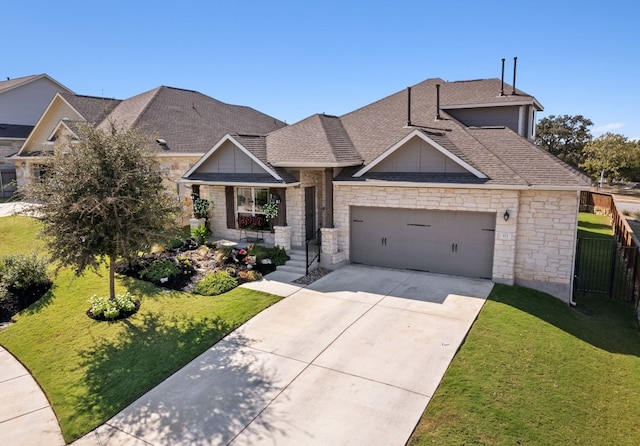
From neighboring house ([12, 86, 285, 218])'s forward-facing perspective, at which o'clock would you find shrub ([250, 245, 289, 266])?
The shrub is roughly at 10 o'clock from the neighboring house.

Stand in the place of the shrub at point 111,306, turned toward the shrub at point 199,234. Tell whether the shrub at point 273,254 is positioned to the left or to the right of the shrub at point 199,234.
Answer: right

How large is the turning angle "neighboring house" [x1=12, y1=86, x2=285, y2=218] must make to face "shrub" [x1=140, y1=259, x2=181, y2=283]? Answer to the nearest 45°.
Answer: approximately 45° to its left

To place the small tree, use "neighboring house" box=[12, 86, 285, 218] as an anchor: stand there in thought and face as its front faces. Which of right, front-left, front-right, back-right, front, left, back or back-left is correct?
front-left

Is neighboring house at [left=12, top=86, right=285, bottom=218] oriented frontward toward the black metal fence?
no

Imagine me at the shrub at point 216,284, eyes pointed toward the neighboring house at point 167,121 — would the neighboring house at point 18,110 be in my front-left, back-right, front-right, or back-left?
front-left

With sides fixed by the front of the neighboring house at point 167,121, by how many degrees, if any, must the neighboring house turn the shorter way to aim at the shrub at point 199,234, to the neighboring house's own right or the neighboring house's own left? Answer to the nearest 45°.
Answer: approximately 45° to the neighboring house's own left

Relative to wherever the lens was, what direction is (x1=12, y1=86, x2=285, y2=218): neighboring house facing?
facing the viewer and to the left of the viewer

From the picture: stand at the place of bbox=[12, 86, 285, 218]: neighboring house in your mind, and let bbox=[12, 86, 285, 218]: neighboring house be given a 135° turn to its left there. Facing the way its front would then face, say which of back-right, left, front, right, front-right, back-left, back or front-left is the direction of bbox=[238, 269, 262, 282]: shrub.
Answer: right

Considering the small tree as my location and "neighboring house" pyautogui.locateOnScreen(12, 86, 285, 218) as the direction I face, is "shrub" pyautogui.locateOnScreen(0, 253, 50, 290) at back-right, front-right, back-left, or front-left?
front-left

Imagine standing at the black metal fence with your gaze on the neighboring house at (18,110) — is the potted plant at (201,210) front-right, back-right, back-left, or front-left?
front-left

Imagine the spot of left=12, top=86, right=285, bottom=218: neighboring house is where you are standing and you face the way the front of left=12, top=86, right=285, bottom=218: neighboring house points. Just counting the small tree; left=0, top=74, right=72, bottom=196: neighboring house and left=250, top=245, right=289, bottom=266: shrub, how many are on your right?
1

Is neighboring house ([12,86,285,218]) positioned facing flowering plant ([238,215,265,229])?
no

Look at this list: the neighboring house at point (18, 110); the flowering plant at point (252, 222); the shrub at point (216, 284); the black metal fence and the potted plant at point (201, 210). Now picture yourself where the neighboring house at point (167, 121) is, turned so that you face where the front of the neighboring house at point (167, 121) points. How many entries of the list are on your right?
1

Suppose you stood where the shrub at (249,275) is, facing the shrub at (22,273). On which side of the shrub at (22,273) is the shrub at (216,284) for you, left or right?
left

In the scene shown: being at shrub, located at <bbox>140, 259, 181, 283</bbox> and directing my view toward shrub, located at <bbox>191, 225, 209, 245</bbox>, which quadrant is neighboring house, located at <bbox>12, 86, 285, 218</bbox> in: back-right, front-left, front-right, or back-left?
front-left

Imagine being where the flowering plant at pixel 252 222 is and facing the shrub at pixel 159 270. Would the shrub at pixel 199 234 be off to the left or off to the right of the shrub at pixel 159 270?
right

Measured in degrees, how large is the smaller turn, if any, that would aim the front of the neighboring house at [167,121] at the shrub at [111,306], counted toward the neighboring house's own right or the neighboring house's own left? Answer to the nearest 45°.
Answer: approximately 45° to the neighboring house's own left

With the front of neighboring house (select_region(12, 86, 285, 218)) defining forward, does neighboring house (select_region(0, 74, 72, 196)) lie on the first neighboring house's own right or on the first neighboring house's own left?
on the first neighboring house's own right

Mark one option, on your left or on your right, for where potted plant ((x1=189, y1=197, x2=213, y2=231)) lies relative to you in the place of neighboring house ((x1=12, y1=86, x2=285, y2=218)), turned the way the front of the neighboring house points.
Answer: on your left

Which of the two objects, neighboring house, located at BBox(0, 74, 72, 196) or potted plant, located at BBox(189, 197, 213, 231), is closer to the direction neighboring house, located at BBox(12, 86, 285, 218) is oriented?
the potted plant
